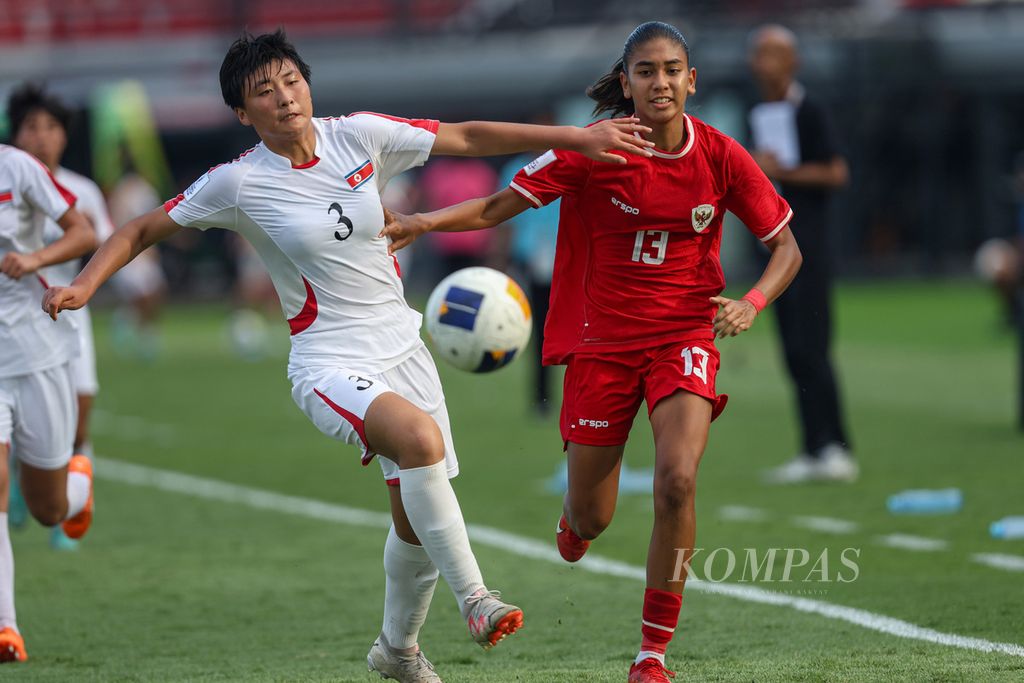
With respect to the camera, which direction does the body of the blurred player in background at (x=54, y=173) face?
toward the camera

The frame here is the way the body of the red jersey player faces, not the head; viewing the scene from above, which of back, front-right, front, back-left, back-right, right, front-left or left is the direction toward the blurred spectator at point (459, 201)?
back

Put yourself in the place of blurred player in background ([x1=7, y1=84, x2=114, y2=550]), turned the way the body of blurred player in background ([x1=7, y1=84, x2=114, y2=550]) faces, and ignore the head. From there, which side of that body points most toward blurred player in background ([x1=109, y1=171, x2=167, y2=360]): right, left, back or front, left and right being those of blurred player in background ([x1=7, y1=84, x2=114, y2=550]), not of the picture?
back

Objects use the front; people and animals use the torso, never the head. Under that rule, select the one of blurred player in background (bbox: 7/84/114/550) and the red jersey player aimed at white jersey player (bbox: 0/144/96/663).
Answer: the blurred player in background

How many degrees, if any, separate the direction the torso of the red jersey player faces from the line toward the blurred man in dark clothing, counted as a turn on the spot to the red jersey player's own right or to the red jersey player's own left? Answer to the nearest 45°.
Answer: approximately 180°

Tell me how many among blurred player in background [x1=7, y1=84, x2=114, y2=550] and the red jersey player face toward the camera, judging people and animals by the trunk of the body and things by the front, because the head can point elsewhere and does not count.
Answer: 2

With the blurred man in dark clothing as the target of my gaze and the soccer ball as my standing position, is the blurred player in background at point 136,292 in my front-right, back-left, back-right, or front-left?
front-left

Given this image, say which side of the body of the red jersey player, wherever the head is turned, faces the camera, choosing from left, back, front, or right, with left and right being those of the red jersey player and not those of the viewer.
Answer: front

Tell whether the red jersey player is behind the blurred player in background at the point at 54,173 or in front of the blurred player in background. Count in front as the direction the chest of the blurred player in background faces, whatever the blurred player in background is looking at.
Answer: in front

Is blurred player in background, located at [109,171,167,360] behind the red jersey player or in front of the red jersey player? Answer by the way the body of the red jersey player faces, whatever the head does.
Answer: behind

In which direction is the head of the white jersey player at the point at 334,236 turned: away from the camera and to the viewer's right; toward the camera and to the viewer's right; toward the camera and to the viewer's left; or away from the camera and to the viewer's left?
toward the camera and to the viewer's right

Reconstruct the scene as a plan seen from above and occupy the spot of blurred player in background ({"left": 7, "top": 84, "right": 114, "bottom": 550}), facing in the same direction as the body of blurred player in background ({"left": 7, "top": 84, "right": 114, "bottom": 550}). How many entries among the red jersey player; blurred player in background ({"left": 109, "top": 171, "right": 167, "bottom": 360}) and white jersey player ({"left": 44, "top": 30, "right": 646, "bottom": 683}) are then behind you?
1

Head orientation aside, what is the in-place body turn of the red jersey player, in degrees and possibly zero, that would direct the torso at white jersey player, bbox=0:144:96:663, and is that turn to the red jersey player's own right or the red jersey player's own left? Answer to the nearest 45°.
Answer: approximately 90° to the red jersey player's own right

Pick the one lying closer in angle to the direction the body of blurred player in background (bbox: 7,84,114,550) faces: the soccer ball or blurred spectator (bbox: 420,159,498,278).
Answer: the soccer ball
